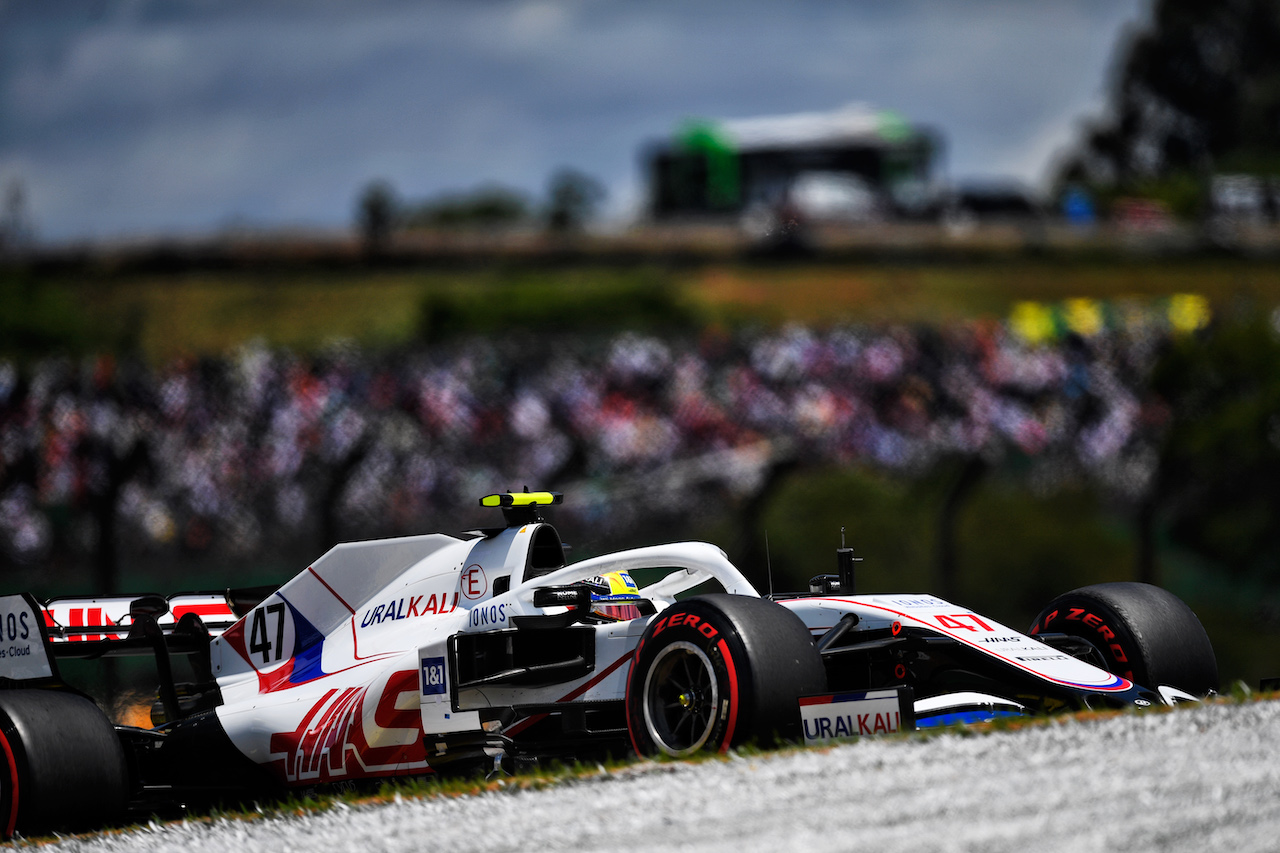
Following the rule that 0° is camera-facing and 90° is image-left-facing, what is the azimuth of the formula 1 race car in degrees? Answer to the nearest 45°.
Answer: approximately 315°
